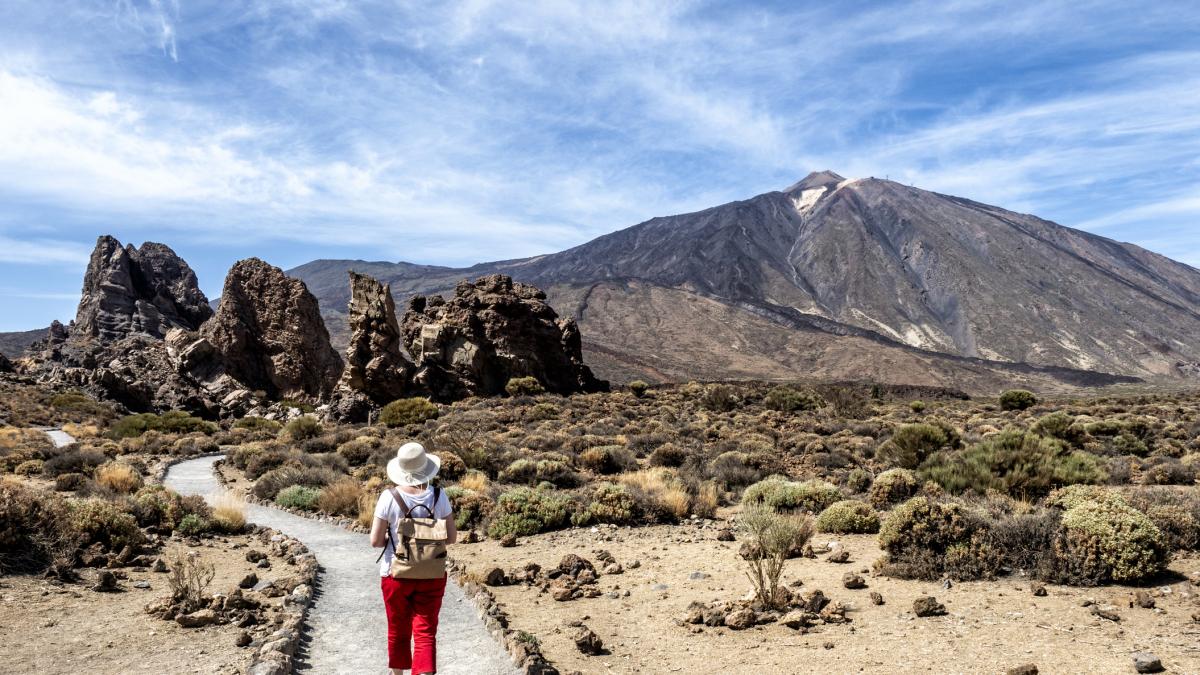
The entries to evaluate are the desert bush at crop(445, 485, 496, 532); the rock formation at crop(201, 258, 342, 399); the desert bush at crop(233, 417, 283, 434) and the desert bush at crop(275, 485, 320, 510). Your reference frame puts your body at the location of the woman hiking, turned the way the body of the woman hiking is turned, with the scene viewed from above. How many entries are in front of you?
4

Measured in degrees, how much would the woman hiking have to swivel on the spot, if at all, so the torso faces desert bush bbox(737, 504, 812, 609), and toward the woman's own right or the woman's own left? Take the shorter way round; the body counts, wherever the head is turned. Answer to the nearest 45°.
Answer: approximately 45° to the woman's own right

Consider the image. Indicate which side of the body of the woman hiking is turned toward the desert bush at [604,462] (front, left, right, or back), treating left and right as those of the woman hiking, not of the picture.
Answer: front

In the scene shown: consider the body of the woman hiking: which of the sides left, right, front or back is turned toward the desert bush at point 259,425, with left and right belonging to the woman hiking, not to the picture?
front

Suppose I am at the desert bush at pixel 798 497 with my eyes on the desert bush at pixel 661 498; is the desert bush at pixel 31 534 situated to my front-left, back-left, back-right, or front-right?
front-left

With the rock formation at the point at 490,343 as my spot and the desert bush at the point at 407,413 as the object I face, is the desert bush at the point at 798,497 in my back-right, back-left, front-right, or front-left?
front-left

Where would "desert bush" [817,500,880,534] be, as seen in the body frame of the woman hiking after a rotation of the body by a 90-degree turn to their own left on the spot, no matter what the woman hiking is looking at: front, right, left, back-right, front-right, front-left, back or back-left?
back-right

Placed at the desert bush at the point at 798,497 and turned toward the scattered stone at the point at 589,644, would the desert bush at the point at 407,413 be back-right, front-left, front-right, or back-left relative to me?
back-right

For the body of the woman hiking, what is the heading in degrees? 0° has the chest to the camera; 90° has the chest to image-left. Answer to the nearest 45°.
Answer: approximately 180°

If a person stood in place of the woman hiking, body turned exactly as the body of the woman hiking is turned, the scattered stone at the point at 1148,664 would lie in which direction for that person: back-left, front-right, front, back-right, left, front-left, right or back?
right

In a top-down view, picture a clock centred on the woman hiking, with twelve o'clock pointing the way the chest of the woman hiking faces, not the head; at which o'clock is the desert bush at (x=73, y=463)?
The desert bush is roughly at 11 o'clock from the woman hiking.

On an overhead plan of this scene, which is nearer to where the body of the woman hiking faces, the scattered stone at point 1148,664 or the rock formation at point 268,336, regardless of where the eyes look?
the rock formation

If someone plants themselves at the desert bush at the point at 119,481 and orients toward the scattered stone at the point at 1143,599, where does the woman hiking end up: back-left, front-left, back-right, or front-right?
front-right

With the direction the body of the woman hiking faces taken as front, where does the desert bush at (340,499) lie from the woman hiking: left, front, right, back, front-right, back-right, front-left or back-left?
front

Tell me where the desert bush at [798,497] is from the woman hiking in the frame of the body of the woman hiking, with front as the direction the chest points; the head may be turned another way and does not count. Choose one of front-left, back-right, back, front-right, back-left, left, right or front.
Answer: front-right

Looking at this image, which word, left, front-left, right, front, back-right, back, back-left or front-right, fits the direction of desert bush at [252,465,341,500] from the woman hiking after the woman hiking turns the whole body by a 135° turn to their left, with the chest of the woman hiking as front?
back-right

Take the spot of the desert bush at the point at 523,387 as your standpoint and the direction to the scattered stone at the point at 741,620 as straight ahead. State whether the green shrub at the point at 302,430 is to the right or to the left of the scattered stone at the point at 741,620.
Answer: right

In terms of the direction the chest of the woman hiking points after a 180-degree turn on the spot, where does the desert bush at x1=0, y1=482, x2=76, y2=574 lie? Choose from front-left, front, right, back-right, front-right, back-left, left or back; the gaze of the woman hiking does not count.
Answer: back-right

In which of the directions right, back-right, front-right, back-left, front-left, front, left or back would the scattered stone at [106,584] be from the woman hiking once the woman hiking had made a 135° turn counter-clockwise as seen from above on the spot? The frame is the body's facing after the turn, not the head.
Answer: right

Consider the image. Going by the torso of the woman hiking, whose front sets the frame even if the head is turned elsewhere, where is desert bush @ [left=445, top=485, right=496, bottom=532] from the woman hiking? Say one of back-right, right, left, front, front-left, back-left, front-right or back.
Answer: front

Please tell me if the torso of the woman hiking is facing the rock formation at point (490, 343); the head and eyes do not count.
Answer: yes

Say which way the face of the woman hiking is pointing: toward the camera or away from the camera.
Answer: away from the camera

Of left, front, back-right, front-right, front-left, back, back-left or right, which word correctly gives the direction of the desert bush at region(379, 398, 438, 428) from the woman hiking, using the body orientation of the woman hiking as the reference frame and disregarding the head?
front
